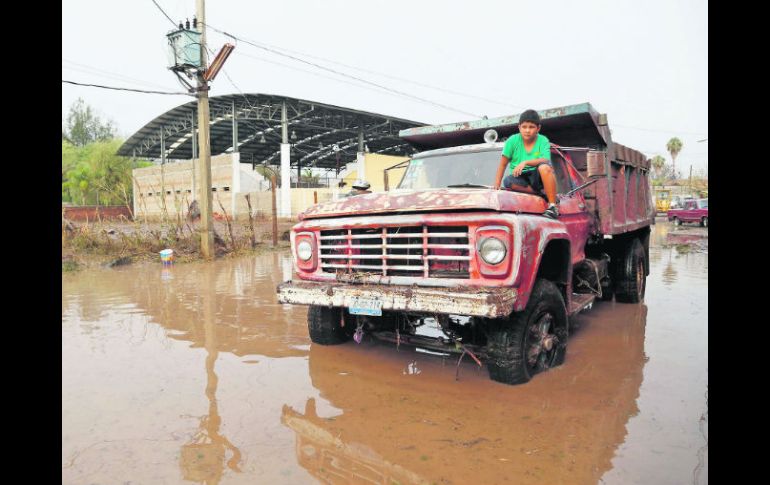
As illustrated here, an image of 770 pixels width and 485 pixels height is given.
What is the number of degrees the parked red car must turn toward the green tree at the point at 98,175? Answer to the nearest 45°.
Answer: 0° — it already faces it

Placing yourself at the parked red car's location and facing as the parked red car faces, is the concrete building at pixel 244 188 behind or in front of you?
in front

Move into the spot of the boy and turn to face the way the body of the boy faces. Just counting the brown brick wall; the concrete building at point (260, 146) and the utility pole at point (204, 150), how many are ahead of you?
0

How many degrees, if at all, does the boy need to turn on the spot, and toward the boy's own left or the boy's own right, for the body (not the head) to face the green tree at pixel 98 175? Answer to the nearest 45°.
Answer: approximately 135° to the boy's own right

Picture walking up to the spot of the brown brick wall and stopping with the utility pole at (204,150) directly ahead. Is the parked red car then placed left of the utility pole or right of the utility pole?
left

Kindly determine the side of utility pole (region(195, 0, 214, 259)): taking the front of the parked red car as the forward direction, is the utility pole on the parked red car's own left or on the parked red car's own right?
on the parked red car's own left

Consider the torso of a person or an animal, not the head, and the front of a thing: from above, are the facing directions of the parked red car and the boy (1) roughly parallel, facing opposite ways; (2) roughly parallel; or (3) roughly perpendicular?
roughly perpendicular

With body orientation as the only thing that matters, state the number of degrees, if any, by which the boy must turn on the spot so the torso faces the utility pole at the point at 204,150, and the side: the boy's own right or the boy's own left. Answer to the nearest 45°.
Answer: approximately 135° to the boy's own right

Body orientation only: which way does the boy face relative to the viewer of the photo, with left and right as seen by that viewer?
facing the viewer

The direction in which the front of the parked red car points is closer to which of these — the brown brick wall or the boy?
the brown brick wall

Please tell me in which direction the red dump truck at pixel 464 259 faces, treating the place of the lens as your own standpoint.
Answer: facing the viewer and to the left of the viewer

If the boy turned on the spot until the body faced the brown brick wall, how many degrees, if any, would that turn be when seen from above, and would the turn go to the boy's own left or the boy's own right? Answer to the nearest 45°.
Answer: approximately 135° to the boy's own right

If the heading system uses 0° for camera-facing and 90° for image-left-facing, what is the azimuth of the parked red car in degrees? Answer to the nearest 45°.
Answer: approximately 90°

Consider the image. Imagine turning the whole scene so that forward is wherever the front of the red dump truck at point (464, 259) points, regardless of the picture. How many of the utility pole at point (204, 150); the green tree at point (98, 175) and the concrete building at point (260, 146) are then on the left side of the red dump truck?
0
